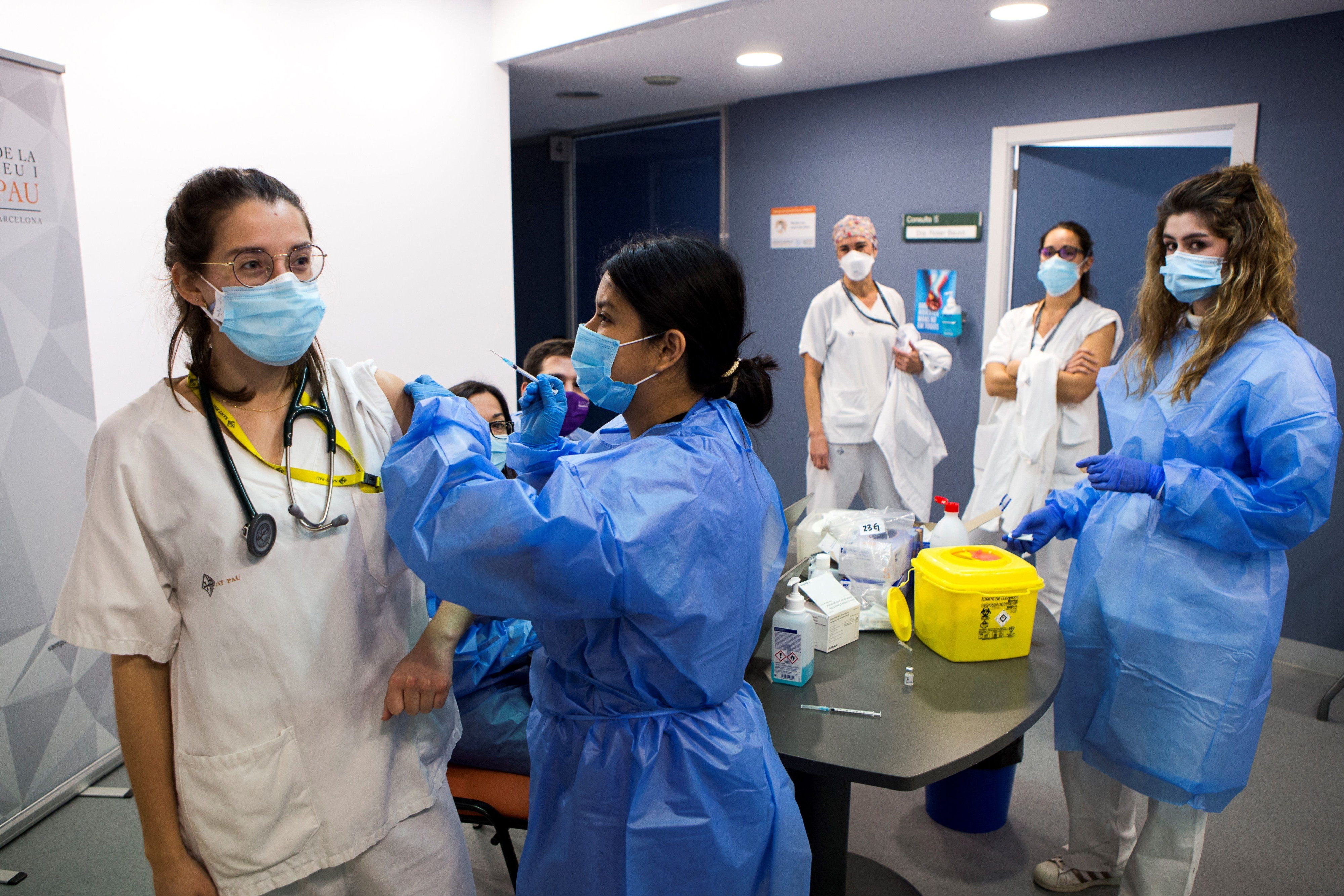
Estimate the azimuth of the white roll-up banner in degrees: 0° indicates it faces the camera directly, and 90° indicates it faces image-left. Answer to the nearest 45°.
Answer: approximately 315°

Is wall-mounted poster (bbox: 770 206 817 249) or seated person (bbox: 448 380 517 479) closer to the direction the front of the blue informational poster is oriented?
the seated person

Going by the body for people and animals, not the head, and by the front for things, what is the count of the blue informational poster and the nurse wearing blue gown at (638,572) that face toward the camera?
1

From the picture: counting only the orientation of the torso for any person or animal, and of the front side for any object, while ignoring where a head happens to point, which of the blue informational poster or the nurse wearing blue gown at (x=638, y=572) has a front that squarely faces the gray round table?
the blue informational poster

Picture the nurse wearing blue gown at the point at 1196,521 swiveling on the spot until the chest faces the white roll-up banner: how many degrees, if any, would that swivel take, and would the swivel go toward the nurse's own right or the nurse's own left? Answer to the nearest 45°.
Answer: approximately 45° to the nurse's own right

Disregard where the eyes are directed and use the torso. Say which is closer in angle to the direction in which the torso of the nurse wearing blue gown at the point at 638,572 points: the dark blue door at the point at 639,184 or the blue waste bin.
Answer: the dark blue door

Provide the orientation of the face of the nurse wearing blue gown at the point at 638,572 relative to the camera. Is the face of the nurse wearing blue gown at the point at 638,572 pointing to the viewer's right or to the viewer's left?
to the viewer's left

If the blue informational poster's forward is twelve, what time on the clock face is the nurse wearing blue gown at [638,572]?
The nurse wearing blue gown is roughly at 12 o'clock from the blue informational poster.
